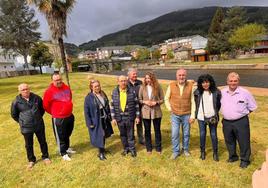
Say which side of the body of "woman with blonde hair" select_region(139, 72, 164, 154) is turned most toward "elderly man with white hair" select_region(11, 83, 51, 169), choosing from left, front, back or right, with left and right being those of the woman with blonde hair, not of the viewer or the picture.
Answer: right

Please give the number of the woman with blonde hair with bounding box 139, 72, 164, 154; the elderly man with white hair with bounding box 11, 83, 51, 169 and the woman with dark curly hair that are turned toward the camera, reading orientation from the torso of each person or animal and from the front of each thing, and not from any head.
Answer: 3

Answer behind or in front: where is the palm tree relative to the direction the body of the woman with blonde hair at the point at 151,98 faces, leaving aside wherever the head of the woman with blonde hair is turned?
behind

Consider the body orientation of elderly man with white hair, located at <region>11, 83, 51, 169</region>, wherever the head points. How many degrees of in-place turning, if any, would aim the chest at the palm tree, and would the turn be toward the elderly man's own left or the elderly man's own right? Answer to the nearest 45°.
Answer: approximately 180°

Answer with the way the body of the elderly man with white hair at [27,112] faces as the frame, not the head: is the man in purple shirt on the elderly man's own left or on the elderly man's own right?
on the elderly man's own left

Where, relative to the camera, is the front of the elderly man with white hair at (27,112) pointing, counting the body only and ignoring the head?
toward the camera

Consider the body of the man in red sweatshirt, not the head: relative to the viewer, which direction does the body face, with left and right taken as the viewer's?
facing the viewer and to the right of the viewer

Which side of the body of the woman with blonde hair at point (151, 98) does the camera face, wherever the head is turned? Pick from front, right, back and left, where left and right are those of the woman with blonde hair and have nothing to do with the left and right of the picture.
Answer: front

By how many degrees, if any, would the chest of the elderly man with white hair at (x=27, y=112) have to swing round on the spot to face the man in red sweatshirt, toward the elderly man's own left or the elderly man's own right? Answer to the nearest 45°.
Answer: approximately 90° to the elderly man's own left

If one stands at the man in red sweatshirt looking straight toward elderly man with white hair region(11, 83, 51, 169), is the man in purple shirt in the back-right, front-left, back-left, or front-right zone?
back-left

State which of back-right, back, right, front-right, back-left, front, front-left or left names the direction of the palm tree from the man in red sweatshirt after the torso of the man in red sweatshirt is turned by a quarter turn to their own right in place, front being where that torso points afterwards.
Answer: back-right

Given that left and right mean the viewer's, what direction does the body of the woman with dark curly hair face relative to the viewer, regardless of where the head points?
facing the viewer

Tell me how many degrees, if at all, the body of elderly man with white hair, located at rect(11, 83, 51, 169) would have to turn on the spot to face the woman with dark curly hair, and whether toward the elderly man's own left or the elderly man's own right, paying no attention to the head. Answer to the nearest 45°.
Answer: approximately 45° to the elderly man's own left
